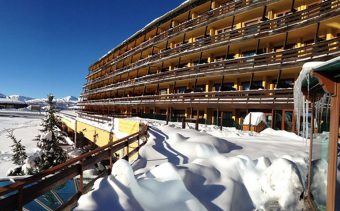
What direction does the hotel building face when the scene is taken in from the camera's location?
facing the viewer and to the left of the viewer

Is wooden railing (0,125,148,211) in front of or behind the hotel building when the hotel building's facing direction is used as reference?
in front

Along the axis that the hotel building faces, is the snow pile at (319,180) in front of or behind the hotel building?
in front

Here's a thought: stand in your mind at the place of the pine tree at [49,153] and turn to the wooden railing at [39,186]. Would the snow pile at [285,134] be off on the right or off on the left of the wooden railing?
left

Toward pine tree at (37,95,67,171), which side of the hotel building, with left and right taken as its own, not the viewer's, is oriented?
front
